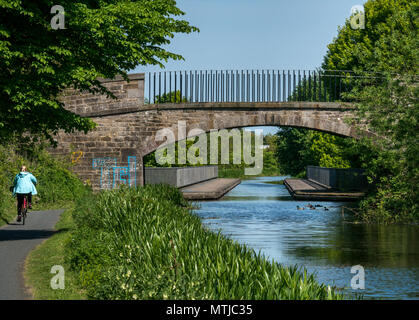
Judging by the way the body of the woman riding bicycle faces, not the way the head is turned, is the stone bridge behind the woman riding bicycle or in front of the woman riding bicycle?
in front

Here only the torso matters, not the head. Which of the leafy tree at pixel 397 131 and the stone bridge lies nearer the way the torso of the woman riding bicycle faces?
the stone bridge

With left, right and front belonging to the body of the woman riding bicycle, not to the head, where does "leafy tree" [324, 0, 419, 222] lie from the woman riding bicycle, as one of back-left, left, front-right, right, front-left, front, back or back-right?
right

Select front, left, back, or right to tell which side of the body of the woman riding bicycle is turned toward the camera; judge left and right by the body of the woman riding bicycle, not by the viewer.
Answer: back

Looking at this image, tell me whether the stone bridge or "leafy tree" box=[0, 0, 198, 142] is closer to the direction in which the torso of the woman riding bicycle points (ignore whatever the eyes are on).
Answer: the stone bridge

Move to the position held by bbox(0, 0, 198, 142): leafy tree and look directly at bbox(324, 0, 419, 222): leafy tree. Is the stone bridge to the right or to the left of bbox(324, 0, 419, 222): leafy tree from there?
left
